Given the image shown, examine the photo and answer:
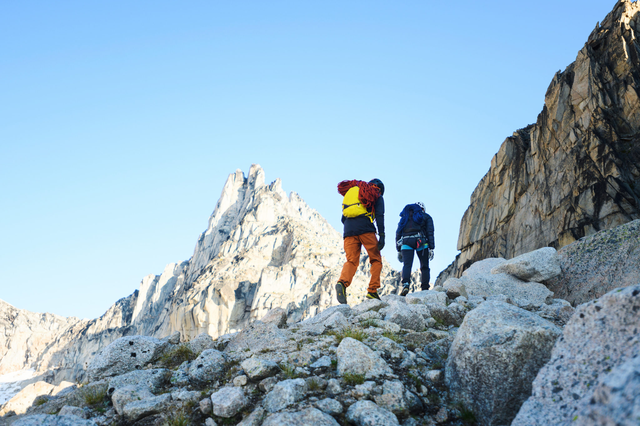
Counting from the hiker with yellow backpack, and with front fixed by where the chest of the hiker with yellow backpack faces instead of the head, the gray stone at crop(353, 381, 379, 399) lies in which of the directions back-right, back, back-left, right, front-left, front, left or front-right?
back-right

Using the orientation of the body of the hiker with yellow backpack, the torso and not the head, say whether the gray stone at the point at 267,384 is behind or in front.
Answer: behind

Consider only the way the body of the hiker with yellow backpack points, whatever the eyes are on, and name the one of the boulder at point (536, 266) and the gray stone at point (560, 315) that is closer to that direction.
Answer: the boulder

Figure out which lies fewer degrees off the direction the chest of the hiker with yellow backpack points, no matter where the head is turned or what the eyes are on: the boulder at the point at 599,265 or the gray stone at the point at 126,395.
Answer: the boulder

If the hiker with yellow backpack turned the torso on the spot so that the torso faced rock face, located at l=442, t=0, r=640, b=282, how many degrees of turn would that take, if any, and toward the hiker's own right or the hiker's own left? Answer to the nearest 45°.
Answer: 0° — they already face it

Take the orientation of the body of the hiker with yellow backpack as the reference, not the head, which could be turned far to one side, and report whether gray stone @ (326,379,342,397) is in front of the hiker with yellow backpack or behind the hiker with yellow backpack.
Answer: behind

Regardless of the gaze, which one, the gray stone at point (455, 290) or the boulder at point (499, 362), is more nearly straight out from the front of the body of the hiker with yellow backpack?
the gray stone

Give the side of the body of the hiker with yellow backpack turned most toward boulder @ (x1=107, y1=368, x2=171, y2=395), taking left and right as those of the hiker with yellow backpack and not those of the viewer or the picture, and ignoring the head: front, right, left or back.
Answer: back

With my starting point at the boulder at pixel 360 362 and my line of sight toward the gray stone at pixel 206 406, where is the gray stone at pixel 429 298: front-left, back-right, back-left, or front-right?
back-right

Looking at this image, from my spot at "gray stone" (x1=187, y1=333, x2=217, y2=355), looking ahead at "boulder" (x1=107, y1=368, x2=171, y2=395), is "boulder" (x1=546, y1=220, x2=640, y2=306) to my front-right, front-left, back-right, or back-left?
back-left

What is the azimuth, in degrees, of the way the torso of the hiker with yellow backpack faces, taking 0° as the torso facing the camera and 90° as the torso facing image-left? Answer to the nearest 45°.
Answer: approximately 225°

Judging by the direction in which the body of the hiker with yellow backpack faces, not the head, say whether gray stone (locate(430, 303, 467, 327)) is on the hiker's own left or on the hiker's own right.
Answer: on the hiker's own right
